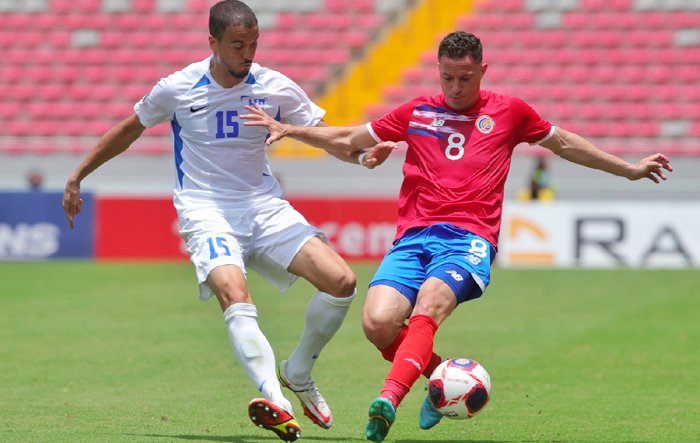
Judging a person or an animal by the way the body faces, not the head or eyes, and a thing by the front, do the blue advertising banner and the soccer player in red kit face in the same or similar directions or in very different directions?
same or similar directions

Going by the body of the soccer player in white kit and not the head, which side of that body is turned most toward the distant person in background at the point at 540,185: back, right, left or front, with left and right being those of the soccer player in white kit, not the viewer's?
back

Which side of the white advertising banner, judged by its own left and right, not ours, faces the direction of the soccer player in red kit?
front

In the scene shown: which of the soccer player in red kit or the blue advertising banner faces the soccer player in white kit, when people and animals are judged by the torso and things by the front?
the blue advertising banner

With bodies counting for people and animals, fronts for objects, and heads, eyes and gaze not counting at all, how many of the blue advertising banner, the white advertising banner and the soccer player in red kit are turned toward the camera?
3

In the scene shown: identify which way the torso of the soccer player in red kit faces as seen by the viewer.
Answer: toward the camera

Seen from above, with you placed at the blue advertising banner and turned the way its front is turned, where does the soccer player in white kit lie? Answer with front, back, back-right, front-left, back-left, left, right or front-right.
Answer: front

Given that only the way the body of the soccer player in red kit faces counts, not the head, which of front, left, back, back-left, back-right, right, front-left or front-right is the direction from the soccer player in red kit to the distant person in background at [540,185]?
back

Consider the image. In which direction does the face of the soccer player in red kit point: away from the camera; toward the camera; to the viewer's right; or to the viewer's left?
toward the camera

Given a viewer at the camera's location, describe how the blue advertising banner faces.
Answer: facing the viewer

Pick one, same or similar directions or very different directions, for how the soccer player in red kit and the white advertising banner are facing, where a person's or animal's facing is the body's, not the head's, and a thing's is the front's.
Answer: same or similar directions

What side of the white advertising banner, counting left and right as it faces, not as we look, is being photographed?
front

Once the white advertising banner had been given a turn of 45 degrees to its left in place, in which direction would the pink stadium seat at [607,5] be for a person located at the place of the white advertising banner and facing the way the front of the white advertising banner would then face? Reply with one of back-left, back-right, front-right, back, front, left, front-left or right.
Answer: back-left

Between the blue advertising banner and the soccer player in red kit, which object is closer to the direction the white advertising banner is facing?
the soccer player in red kit
